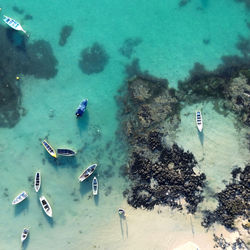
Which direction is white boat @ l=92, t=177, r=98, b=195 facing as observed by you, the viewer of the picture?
facing away from the viewer

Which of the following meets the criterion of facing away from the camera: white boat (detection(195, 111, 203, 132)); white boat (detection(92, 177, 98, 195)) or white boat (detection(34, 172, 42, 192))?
white boat (detection(92, 177, 98, 195))
